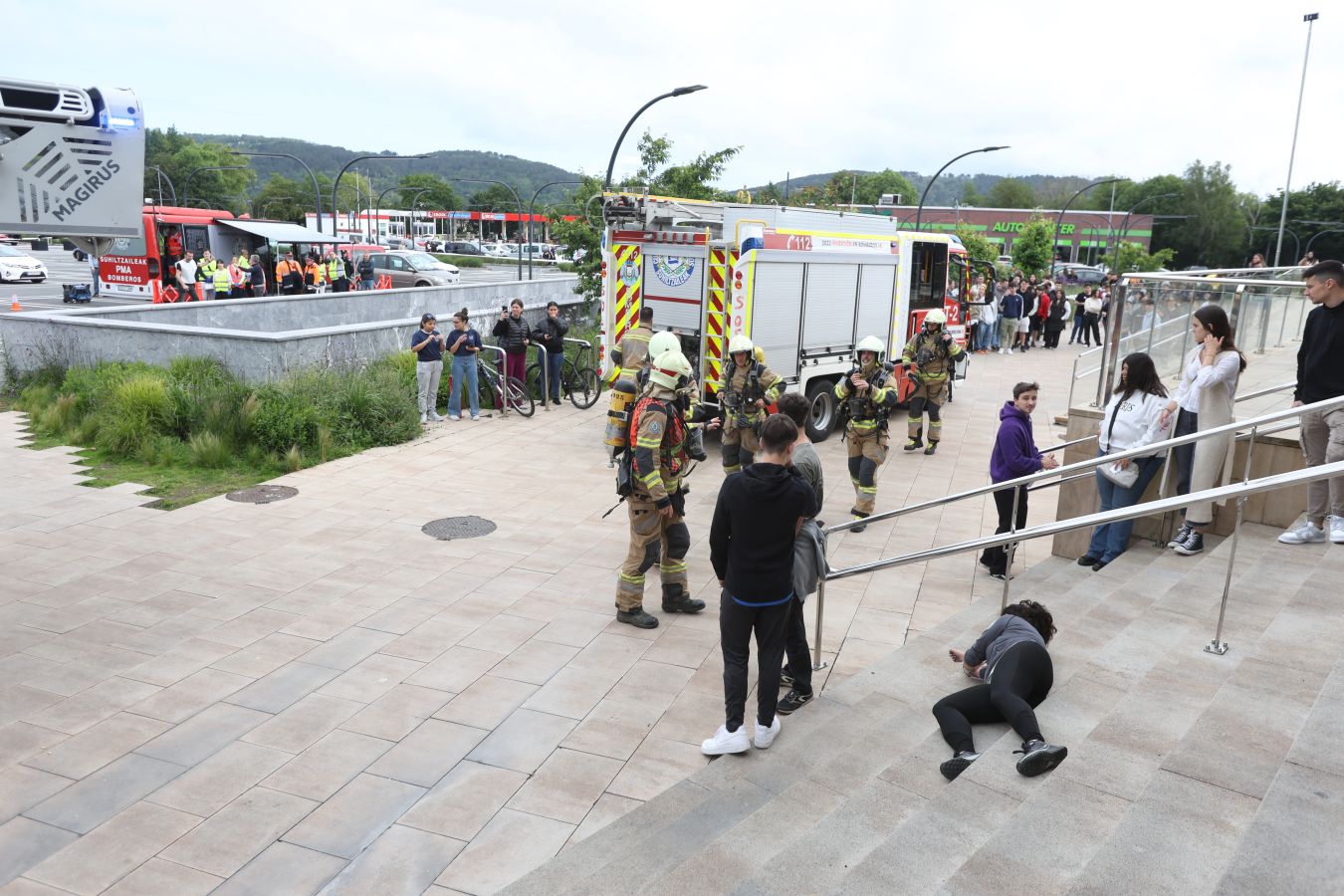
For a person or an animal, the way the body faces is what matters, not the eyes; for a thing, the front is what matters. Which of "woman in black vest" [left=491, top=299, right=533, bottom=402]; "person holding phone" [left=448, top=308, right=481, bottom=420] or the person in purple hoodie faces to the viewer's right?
the person in purple hoodie

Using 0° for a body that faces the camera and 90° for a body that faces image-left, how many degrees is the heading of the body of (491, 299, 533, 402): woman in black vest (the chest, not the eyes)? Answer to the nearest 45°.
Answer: approximately 0°

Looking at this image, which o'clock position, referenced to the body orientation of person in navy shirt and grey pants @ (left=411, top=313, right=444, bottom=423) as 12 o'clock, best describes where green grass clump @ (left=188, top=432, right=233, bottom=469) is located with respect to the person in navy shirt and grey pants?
The green grass clump is roughly at 3 o'clock from the person in navy shirt and grey pants.

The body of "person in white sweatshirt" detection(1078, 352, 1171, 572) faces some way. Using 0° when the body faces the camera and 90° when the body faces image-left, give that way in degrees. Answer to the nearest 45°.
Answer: approximately 45°

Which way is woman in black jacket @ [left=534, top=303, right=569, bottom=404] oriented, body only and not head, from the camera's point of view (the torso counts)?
toward the camera

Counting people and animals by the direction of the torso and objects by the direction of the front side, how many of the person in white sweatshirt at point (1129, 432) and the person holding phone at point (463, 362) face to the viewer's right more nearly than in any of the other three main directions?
0

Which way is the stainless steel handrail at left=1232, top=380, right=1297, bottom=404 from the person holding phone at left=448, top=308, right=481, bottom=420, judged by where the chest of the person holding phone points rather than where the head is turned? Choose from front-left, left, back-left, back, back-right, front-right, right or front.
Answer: front-left

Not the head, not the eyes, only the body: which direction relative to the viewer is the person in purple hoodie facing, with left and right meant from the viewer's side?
facing to the right of the viewer

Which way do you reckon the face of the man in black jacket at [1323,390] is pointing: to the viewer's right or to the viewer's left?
to the viewer's left

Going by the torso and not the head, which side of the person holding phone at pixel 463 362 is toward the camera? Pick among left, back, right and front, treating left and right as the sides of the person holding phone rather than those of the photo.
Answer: front

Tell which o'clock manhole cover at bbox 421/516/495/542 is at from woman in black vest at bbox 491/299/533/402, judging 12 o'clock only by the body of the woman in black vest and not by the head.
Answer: The manhole cover is roughly at 12 o'clock from the woman in black vest.

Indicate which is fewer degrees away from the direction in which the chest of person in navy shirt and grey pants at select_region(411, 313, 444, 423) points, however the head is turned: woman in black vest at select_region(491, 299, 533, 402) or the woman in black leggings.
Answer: the woman in black leggings
